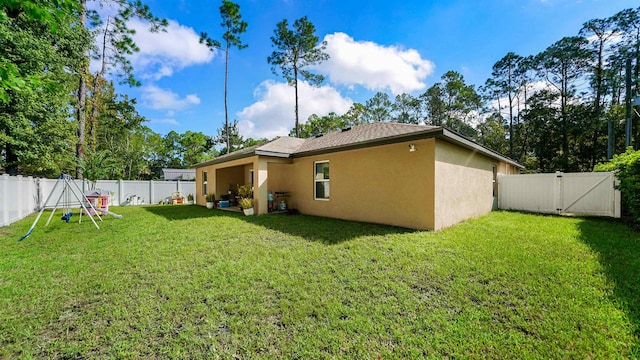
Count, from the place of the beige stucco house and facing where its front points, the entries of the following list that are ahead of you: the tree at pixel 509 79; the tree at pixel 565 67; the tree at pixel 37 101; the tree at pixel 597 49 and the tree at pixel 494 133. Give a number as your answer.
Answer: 4

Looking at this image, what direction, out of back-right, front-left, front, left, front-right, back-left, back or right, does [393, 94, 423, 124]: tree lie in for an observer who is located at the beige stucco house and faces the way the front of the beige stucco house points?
front-left

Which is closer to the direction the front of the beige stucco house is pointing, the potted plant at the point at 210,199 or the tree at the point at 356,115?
the tree

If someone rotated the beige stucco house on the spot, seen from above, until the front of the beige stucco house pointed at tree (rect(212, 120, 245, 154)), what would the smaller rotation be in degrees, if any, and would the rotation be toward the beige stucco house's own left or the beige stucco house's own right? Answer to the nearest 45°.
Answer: approximately 90° to the beige stucco house's own left

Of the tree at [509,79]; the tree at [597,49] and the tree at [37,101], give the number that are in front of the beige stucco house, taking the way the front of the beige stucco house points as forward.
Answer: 2

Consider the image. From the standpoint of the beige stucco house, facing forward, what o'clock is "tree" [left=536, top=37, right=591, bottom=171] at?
The tree is roughly at 12 o'clock from the beige stucco house.

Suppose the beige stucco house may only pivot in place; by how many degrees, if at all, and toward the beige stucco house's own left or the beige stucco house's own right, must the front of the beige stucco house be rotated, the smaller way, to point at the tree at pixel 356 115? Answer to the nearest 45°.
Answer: approximately 45° to the beige stucco house's own left

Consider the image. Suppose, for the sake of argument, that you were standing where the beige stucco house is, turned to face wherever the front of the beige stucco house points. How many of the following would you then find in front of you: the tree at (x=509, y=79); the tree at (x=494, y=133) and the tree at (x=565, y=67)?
3

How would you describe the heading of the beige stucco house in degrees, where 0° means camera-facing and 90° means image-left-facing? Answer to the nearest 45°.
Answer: approximately 225°

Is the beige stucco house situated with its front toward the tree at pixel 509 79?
yes

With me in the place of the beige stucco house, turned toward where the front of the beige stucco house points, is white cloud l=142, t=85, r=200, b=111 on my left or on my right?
on my left

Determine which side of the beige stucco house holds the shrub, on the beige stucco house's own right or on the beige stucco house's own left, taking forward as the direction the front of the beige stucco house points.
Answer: on the beige stucco house's own right
